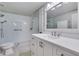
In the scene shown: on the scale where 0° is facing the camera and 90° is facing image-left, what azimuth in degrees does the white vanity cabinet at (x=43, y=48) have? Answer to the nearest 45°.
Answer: approximately 45°
